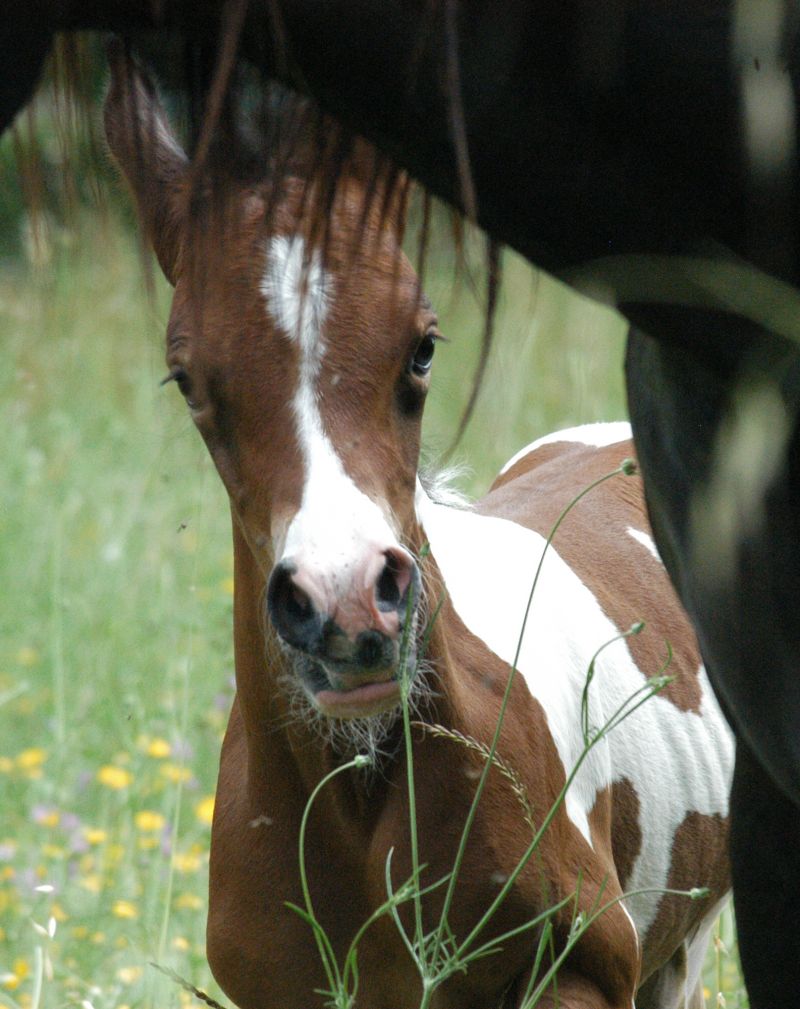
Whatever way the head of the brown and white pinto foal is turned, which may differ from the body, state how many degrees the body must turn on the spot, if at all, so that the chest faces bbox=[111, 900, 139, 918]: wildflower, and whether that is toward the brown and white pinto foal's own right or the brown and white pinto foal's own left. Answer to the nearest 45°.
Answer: approximately 90° to the brown and white pinto foal's own right

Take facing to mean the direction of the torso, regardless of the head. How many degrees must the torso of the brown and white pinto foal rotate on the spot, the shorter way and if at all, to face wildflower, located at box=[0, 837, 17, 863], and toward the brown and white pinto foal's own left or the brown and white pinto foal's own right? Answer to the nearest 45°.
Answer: approximately 90° to the brown and white pinto foal's own right

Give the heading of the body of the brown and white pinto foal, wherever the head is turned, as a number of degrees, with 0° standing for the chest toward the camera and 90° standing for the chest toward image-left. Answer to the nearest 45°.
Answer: approximately 45°

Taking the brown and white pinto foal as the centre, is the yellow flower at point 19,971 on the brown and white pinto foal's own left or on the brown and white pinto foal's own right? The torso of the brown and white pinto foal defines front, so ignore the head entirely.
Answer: on the brown and white pinto foal's own right

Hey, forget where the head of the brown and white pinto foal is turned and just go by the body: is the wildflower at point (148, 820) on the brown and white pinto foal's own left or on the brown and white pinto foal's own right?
on the brown and white pinto foal's own right
